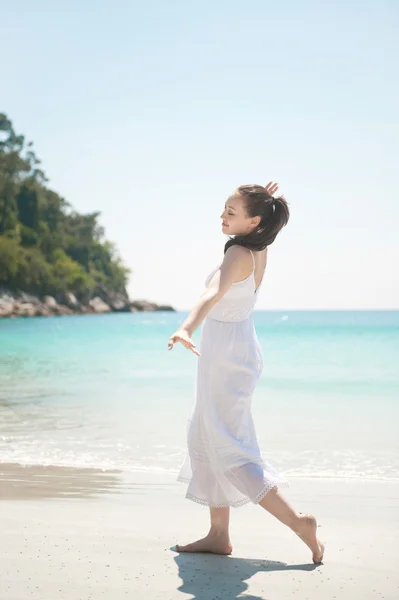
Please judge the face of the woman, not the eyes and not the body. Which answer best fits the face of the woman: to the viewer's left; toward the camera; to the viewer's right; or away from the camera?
to the viewer's left

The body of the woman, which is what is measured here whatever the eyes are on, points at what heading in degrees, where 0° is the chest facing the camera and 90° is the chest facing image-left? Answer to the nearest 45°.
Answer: approximately 90°
